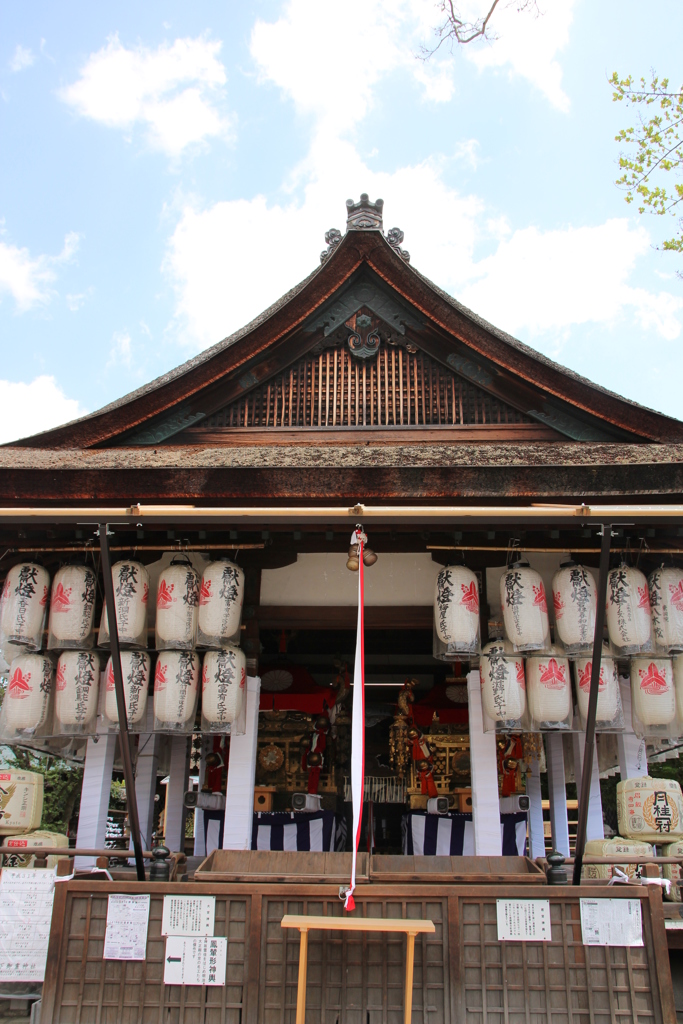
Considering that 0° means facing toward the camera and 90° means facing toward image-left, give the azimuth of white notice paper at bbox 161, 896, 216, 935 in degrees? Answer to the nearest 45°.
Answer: approximately 0°

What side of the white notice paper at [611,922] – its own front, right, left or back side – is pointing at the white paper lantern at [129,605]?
right

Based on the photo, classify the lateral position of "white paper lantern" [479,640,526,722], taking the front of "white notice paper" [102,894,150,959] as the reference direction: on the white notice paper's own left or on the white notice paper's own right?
on the white notice paper's own left

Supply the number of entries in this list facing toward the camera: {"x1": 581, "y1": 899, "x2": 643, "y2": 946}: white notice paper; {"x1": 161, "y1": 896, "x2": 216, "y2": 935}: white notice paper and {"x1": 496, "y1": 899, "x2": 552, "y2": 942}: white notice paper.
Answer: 3

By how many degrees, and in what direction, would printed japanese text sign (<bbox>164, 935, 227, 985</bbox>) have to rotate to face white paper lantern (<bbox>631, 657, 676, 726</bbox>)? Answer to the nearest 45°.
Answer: approximately 90° to its left

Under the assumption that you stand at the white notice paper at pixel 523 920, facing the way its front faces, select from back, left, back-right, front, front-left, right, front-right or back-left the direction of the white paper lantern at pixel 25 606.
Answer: right

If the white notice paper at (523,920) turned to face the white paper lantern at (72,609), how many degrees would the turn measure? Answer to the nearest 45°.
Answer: approximately 90° to its right
